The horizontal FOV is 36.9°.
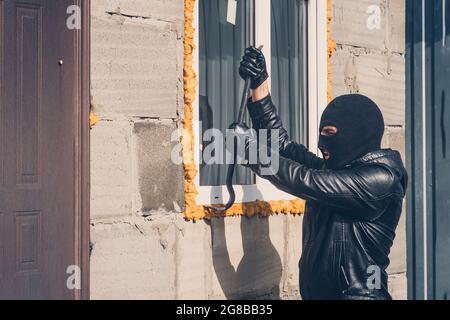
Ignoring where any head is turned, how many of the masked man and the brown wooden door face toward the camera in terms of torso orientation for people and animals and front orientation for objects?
1

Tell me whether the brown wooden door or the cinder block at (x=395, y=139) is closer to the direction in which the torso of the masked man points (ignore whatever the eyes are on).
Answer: the brown wooden door

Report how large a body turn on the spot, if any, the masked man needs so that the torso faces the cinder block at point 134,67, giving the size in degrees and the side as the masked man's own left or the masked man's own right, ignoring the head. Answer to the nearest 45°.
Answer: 0° — they already face it

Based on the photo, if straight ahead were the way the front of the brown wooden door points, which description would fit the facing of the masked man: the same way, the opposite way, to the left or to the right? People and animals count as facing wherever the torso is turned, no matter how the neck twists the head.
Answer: to the right

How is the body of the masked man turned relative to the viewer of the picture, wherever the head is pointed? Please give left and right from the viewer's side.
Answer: facing to the left of the viewer

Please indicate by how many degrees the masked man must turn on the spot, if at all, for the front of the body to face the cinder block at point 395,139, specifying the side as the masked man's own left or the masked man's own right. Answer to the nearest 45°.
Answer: approximately 90° to the masked man's own right

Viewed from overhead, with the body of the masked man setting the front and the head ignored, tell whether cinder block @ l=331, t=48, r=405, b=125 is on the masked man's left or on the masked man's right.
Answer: on the masked man's right

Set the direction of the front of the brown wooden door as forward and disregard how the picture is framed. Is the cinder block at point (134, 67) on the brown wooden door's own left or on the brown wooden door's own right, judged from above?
on the brown wooden door's own left

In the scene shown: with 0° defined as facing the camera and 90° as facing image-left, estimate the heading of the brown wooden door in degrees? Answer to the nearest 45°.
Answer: approximately 0°

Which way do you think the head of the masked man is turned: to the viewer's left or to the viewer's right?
to the viewer's left
